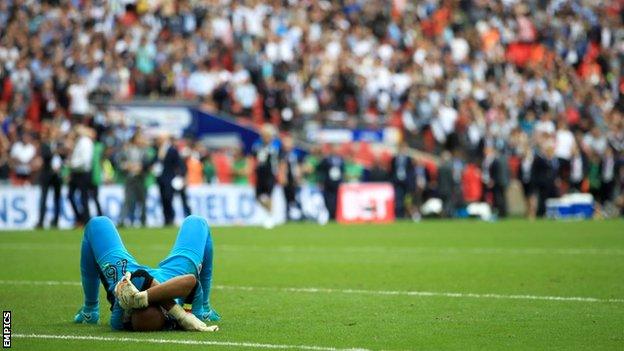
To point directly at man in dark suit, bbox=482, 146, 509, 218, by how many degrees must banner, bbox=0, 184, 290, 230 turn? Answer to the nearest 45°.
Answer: approximately 90° to its left

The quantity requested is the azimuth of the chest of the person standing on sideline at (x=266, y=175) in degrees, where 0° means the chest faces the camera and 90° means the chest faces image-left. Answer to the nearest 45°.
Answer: approximately 0°

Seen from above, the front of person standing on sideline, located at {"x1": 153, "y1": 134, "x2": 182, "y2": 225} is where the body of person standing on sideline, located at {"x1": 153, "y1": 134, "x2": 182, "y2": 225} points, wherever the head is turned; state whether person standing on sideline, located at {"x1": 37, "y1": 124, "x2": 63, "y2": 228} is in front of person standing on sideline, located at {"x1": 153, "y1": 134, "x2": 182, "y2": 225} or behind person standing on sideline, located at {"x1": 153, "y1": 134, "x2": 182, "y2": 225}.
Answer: in front

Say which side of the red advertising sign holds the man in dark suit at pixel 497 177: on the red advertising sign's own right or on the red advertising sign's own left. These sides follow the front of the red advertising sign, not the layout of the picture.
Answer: on the red advertising sign's own left
